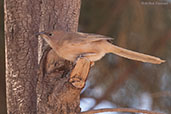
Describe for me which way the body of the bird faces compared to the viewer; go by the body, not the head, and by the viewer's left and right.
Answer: facing to the left of the viewer
